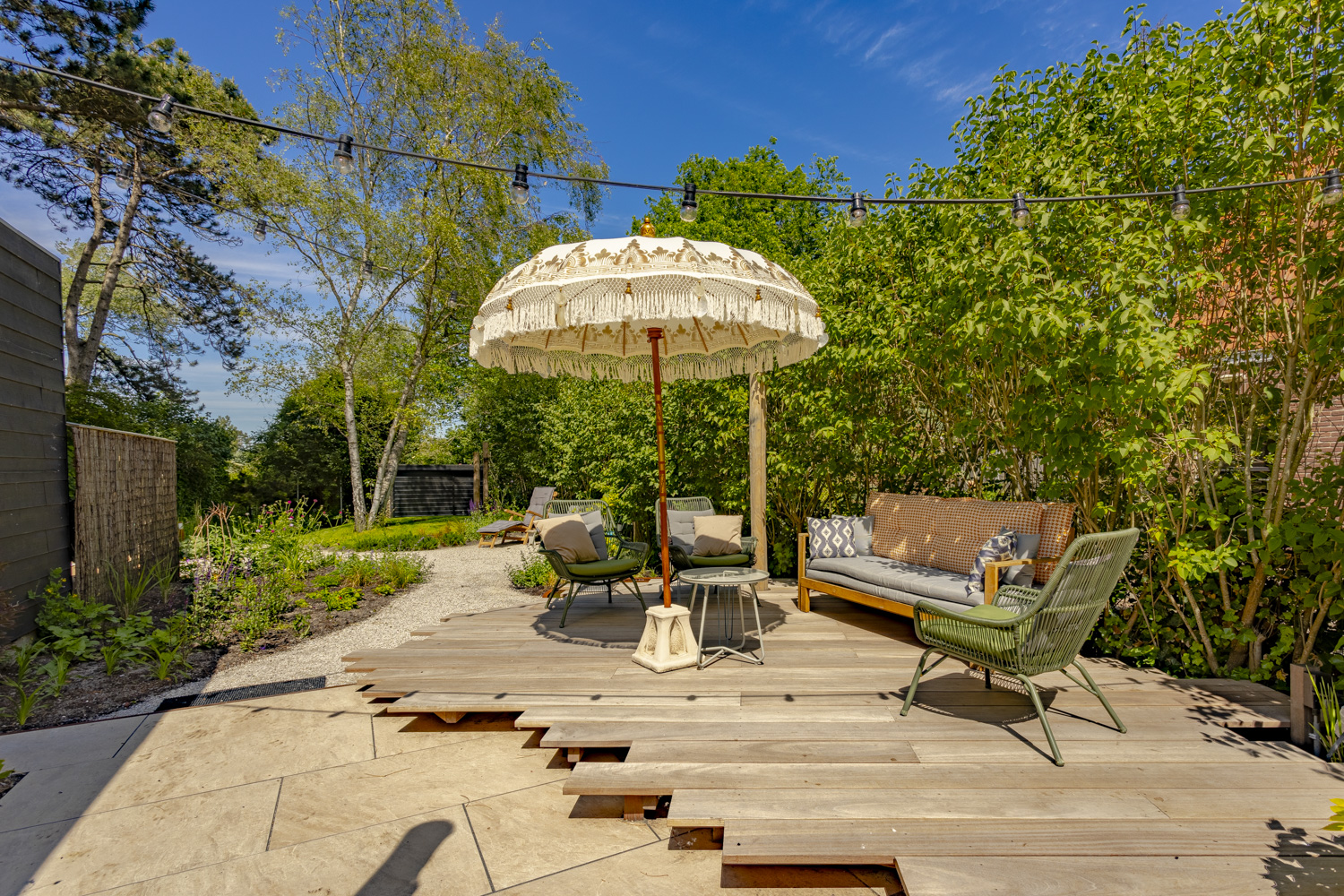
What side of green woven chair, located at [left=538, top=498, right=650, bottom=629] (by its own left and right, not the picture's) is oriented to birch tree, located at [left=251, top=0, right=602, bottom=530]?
back

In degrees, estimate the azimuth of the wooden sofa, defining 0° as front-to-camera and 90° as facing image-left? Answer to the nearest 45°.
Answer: approximately 45°

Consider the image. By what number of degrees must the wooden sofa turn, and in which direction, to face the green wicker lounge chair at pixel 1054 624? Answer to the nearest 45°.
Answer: approximately 45° to its left

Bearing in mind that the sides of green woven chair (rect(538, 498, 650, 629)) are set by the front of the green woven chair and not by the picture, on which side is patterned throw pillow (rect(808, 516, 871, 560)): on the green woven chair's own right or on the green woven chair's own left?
on the green woven chair's own left
